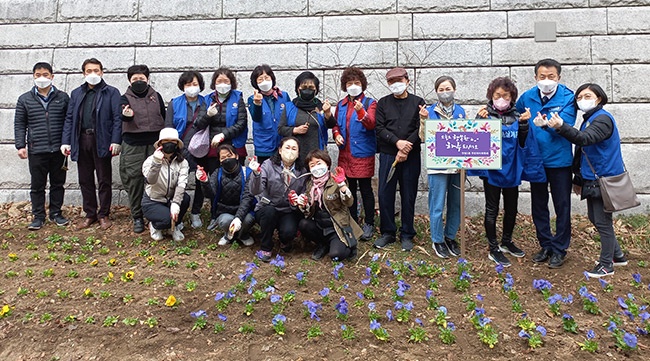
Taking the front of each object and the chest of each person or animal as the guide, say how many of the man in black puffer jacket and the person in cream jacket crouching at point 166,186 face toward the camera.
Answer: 2

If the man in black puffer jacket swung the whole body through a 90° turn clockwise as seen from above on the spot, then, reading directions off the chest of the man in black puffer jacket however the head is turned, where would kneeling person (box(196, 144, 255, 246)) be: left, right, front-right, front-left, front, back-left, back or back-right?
back-left

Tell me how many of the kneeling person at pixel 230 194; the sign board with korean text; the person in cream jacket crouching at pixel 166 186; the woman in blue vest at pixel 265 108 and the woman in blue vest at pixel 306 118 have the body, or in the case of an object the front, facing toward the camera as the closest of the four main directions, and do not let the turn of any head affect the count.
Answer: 5

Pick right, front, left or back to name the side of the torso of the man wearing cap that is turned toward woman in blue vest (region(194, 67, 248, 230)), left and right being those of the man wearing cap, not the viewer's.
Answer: right

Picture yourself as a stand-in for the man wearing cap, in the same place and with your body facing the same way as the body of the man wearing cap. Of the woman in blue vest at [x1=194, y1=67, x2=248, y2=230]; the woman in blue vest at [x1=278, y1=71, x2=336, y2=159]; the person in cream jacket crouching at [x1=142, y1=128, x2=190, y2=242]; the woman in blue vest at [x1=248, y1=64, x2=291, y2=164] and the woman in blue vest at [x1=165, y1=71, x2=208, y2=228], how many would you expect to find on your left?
0

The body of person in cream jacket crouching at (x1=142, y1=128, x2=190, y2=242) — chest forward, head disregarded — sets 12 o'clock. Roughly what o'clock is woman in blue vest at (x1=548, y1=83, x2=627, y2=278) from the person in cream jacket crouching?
The woman in blue vest is roughly at 10 o'clock from the person in cream jacket crouching.

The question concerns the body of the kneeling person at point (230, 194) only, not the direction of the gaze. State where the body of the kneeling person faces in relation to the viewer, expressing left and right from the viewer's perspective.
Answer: facing the viewer

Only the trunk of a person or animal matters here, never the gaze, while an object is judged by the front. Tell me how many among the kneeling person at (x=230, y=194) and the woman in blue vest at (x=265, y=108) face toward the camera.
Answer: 2

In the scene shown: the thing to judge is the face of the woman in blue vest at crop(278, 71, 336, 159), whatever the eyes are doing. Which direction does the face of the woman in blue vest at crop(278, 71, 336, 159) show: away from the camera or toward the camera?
toward the camera

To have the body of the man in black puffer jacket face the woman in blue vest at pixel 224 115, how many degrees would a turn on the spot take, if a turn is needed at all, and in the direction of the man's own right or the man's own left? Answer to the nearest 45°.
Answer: approximately 45° to the man's own left

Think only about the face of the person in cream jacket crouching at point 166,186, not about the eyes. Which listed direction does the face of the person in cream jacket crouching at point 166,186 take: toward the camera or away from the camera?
toward the camera

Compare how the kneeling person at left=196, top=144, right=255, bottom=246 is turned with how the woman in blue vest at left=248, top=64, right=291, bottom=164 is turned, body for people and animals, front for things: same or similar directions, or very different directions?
same or similar directions

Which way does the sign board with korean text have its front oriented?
toward the camera

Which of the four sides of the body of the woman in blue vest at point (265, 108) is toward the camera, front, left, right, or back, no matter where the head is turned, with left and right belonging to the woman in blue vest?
front

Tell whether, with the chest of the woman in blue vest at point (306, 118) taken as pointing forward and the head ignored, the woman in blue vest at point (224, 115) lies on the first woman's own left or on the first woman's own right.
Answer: on the first woman's own right

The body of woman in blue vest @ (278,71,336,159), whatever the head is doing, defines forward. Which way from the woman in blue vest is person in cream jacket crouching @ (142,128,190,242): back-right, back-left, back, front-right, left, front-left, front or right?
right
